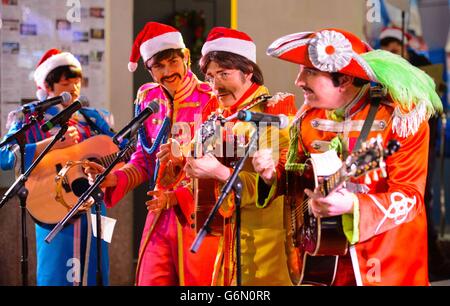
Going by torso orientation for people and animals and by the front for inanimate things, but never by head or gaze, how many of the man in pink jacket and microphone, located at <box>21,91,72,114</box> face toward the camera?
1

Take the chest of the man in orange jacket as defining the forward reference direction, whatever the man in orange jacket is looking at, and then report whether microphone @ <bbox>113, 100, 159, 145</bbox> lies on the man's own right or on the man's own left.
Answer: on the man's own right

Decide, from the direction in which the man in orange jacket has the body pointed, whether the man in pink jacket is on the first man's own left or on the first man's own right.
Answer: on the first man's own right

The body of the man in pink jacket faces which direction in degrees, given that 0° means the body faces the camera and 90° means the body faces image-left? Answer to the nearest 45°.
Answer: approximately 0°

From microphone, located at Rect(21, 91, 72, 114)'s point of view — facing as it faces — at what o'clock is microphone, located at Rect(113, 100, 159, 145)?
microphone, located at Rect(113, 100, 159, 145) is roughly at 2 o'clock from microphone, located at Rect(21, 91, 72, 114).

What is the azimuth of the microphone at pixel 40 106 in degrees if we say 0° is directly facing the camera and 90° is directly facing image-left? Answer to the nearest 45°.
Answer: approximately 270°

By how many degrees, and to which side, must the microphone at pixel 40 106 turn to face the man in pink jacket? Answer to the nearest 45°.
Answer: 0° — it already faces them

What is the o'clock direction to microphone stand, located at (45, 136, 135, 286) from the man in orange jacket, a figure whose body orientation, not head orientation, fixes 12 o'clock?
The microphone stand is roughly at 2 o'clock from the man in orange jacket.
